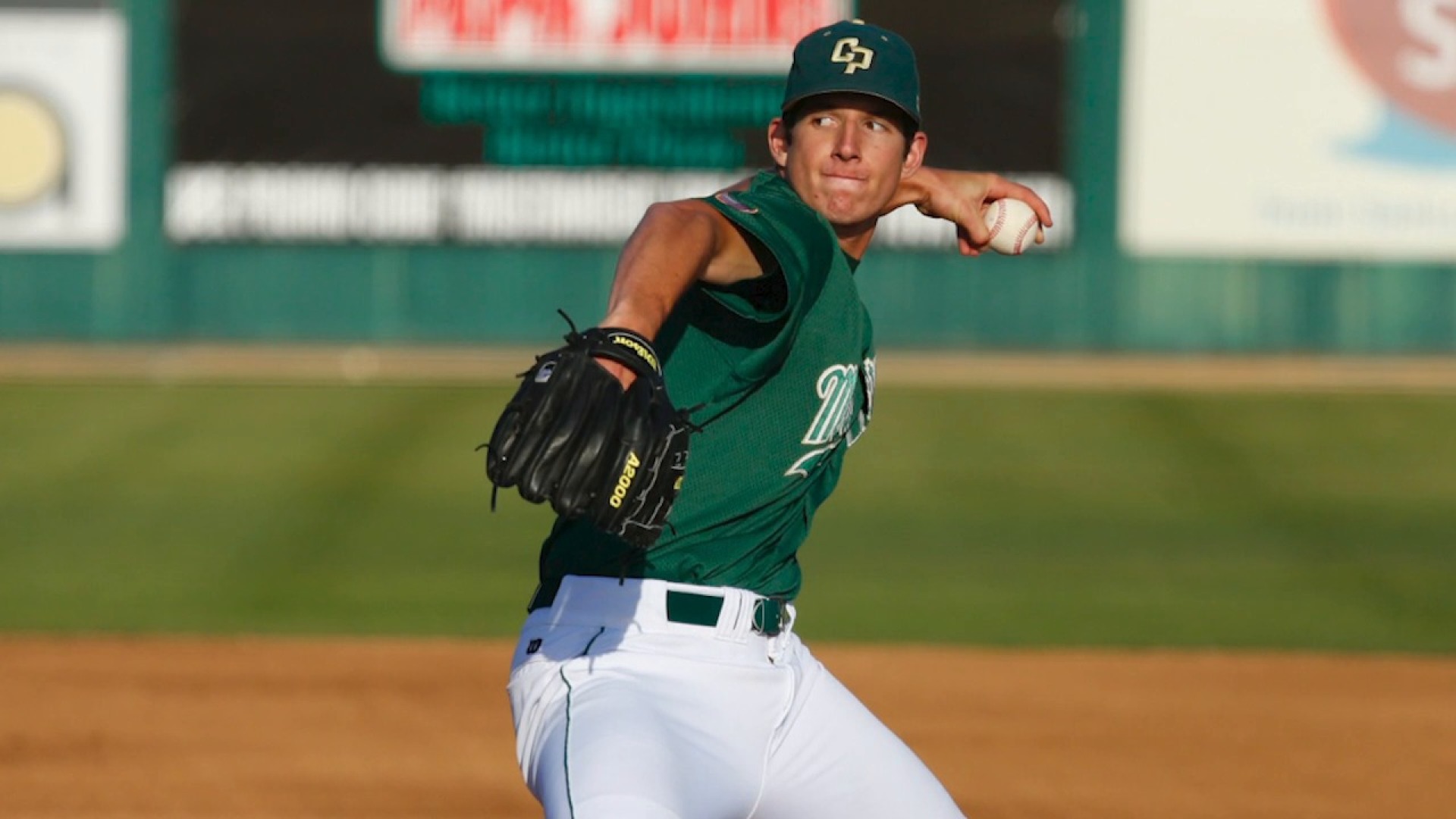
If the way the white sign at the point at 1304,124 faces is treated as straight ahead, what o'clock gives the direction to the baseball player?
The baseball player is roughly at 12 o'clock from the white sign.

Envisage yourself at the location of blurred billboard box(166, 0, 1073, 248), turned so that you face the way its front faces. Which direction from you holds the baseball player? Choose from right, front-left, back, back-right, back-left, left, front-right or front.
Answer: front

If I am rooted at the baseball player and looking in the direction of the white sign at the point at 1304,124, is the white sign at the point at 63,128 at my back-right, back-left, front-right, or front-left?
front-left

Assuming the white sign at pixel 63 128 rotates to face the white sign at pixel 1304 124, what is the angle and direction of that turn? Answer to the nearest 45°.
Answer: approximately 90° to its left

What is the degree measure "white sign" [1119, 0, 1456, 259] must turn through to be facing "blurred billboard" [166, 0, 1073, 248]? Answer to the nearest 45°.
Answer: approximately 90° to its right

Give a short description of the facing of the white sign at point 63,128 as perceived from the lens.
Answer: facing the viewer

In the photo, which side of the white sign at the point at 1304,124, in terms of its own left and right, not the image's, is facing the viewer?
front

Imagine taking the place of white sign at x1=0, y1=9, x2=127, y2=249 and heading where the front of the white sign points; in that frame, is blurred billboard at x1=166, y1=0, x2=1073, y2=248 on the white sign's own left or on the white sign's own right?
on the white sign's own left

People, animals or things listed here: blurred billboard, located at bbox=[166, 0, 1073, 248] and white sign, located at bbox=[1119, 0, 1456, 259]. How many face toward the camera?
2

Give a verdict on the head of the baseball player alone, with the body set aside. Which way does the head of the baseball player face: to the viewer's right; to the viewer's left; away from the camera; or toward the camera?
toward the camera

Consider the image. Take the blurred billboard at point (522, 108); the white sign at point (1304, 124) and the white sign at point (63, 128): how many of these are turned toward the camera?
3

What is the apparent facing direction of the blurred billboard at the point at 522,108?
toward the camera

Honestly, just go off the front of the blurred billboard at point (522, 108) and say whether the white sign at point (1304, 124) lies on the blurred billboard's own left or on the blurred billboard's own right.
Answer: on the blurred billboard's own left

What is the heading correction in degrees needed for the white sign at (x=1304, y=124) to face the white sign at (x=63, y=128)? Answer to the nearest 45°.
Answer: approximately 90° to its right

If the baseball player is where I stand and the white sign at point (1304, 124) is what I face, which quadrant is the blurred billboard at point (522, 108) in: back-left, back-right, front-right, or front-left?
front-left

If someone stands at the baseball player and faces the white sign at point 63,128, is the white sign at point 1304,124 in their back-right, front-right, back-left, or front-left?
front-right

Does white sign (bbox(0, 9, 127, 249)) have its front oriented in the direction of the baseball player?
yes

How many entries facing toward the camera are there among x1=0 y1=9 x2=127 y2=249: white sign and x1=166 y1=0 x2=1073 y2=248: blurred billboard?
2
